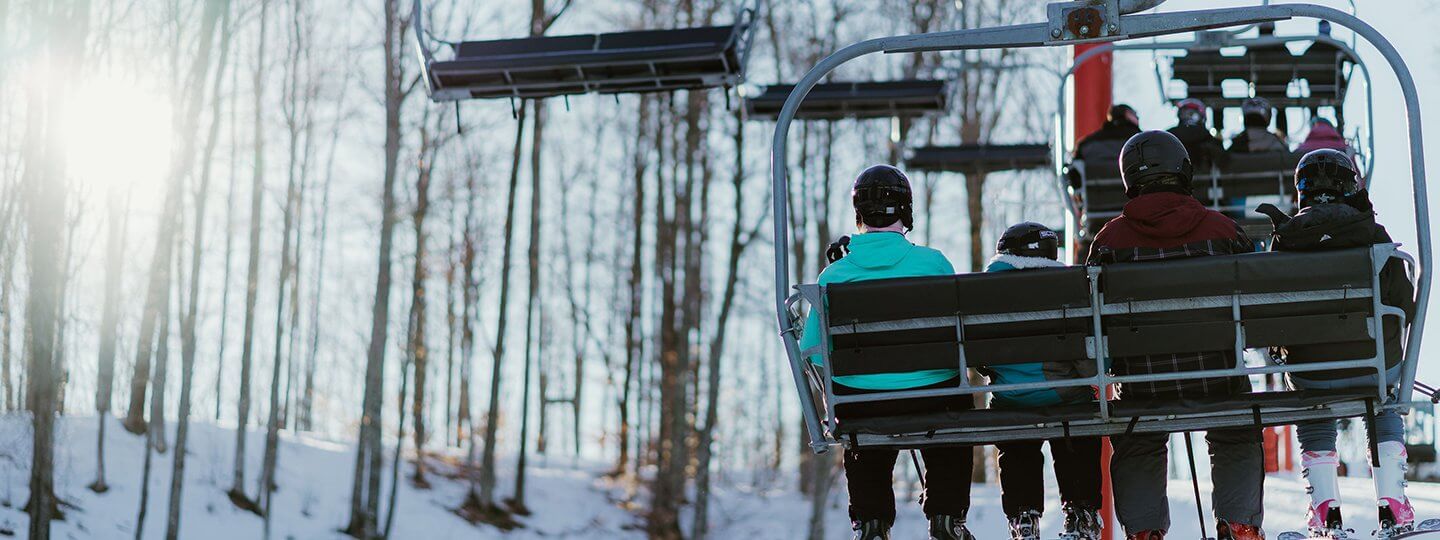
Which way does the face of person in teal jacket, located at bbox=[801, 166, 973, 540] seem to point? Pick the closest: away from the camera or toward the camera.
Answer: away from the camera

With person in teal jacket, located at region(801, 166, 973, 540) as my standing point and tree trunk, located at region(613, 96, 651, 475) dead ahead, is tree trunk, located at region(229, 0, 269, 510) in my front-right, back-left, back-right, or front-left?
front-left

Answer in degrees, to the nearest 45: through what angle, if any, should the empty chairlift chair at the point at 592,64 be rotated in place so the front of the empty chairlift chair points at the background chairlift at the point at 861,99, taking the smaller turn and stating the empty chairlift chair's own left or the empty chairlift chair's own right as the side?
approximately 135° to the empty chairlift chair's own left

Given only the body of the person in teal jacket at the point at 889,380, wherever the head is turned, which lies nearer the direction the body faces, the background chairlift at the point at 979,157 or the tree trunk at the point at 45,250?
the background chairlift

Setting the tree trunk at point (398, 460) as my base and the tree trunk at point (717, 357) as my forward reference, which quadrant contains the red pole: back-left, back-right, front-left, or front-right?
front-right

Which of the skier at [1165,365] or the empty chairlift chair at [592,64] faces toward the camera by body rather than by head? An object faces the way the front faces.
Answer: the empty chairlift chair

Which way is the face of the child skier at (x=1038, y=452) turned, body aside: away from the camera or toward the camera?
away from the camera

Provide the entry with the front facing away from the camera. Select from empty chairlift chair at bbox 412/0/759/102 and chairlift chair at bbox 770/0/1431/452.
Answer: the chairlift chair

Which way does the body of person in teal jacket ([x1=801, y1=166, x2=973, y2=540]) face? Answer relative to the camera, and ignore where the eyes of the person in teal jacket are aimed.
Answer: away from the camera

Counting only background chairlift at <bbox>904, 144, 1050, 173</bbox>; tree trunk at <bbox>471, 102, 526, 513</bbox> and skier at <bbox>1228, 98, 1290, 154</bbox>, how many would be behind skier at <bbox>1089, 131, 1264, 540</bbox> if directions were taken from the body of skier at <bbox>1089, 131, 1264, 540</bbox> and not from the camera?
0

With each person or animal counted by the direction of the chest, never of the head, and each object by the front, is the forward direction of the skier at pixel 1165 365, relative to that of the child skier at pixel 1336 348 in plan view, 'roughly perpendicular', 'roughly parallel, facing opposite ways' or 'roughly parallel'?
roughly parallel

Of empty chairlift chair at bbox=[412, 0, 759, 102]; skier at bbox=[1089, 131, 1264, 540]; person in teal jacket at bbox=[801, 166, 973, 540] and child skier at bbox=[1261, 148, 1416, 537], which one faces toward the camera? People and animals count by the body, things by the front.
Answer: the empty chairlift chair

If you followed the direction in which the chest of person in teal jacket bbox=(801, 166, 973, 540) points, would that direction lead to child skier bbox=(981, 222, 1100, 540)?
no

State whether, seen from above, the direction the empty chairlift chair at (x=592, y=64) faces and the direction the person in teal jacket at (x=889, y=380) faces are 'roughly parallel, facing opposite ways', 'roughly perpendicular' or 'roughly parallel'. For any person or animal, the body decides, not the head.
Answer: roughly parallel, facing opposite ways

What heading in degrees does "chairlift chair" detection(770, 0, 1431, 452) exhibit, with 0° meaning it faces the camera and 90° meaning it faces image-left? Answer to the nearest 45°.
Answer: approximately 180°

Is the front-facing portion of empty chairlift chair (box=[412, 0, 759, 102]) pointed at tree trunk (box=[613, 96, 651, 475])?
no

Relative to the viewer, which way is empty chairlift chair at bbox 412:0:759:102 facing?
toward the camera

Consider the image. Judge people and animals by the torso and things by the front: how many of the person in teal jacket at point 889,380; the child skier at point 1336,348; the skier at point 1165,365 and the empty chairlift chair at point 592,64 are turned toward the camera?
1
